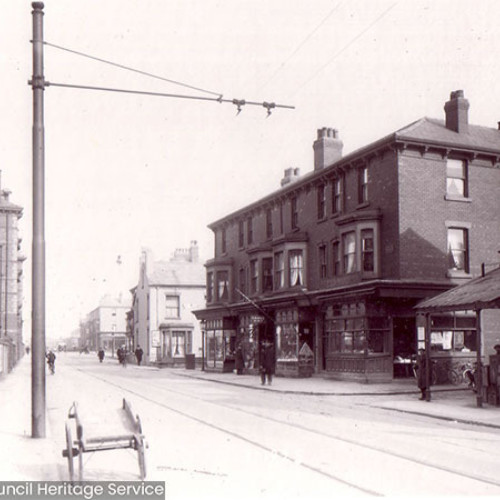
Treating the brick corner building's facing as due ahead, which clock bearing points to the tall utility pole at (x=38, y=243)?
The tall utility pole is roughly at 11 o'clock from the brick corner building.

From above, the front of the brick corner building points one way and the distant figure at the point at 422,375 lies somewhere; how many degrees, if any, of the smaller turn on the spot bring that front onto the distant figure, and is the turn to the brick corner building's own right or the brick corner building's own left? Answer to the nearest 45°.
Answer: approximately 45° to the brick corner building's own left

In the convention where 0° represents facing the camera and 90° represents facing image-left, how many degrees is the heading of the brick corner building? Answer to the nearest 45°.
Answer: approximately 45°
